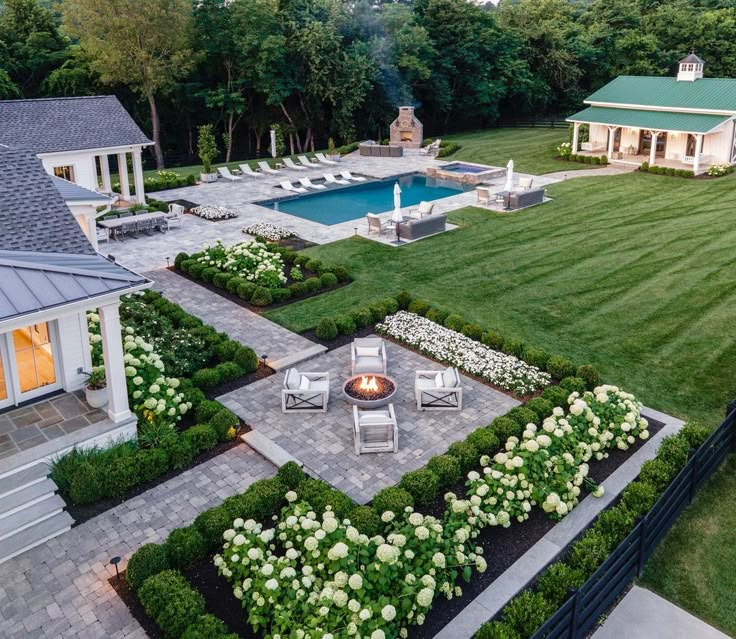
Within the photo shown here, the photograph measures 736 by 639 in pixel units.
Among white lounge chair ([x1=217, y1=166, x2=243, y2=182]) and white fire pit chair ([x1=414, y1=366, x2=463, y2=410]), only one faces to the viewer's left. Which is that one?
the white fire pit chair

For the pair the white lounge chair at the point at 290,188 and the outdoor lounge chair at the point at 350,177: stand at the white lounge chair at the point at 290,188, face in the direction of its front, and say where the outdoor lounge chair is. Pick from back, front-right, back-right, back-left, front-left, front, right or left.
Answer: left

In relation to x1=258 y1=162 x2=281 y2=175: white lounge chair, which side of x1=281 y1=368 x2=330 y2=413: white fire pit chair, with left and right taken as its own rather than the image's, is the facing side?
left

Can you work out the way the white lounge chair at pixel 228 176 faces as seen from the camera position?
facing the viewer and to the right of the viewer

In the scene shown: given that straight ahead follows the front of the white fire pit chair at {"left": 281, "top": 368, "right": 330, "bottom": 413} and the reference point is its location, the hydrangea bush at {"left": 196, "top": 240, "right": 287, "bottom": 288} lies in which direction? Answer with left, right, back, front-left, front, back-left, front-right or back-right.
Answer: left

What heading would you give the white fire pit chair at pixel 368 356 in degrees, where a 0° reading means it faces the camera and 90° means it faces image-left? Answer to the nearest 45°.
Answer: approximately 0°

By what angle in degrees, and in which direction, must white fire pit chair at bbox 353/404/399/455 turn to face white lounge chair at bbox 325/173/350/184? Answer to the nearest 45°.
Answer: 0° — it already faces it

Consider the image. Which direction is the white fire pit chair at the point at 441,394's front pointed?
to the viewer's left

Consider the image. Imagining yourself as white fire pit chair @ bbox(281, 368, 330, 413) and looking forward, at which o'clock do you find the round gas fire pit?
The round gas fire pit is roughly at 12 o'clock from the white fire pit chair.

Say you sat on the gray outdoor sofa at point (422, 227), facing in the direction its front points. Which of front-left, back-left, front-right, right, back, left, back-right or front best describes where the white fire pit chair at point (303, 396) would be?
back-left

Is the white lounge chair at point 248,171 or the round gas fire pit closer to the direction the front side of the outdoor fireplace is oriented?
the round gas fire pit

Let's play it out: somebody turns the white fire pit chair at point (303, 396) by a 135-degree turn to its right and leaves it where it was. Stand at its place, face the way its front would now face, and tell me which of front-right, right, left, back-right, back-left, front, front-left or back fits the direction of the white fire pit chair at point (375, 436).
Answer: left

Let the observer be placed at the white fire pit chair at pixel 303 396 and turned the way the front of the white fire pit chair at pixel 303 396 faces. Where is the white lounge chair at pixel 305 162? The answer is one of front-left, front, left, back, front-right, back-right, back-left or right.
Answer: left

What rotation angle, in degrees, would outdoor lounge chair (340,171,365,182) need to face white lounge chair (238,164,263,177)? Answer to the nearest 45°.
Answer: approximately 135° to its right

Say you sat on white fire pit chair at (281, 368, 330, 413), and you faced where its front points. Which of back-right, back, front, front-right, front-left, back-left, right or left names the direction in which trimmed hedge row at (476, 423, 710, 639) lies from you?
front-right

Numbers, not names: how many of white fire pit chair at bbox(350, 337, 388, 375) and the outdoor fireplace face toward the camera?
2
